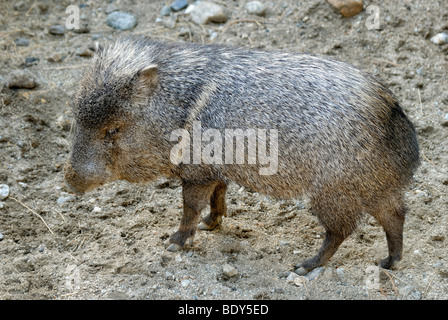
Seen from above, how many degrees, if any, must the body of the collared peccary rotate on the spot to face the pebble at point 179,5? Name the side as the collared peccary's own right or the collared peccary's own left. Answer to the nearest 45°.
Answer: approximately 90° to the collared peccary's own right

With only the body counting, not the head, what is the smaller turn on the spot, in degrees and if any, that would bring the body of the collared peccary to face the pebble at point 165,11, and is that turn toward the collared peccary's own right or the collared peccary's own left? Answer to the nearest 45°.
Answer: approximately 90° to the collared peccary's own right

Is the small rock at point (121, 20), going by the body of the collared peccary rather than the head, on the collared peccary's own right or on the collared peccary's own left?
on the collared peccary's own right

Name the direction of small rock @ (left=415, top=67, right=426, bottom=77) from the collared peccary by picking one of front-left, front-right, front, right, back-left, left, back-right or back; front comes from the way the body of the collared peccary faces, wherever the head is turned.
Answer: back-right

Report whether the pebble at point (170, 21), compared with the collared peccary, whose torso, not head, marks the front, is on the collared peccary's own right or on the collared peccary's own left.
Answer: on the collared peccary's own right

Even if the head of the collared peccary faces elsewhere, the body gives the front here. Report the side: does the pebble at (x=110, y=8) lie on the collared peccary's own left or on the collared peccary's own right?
on the collared peccary's own right

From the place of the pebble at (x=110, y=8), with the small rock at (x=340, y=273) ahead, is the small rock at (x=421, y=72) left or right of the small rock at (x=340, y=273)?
left

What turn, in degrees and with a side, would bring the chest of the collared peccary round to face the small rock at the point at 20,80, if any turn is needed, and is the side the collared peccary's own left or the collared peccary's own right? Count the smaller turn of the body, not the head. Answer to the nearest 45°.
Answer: approximately 45° to the collared peccary's own right

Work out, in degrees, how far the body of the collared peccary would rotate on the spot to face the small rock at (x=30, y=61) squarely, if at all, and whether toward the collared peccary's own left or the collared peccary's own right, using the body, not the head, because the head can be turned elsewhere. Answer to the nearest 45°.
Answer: approximately 45° to the collared peccary's own right

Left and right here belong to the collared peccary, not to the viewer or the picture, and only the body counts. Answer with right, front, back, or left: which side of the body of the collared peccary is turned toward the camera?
left

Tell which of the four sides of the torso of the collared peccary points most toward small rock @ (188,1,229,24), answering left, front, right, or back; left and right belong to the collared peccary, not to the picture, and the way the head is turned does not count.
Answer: right
